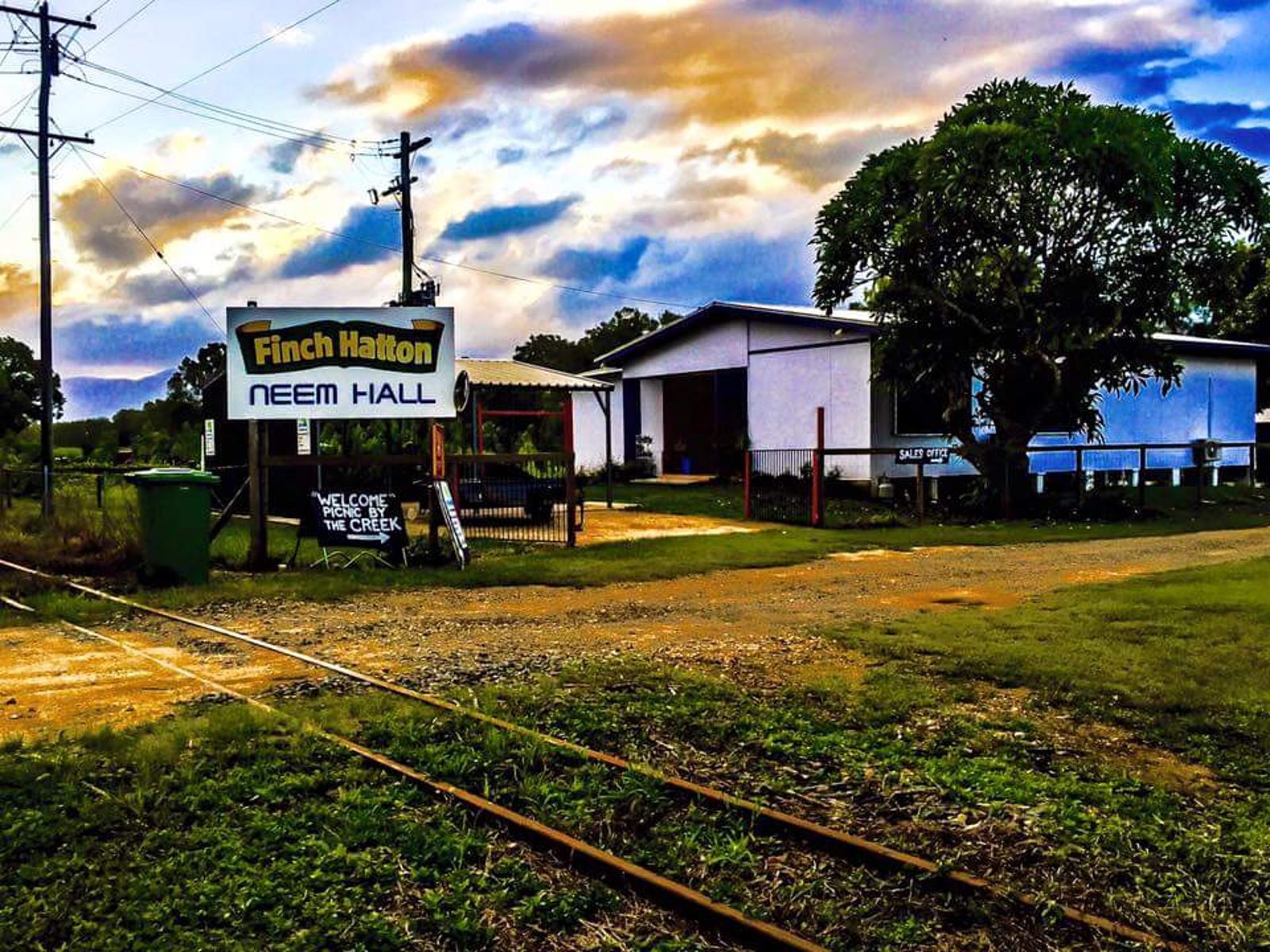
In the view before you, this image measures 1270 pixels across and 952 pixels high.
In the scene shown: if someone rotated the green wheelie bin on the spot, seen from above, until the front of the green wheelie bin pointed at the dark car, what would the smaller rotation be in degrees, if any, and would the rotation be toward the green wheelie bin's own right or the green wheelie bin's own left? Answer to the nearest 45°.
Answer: approximately 135° to the green wheelie bin's own left

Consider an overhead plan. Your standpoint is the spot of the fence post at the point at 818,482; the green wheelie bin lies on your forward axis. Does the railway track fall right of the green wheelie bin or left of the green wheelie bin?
left

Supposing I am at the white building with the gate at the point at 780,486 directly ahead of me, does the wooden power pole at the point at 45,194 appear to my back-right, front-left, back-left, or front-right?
front-right

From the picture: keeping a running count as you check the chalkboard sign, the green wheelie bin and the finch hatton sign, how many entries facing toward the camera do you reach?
3

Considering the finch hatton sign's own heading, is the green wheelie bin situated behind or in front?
in front

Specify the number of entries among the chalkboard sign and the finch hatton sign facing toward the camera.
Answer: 2

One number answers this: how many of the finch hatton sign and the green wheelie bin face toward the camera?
2

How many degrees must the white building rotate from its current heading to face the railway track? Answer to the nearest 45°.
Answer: approximately 45° to its left

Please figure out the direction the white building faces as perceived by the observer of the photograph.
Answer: facing the viewer and to the left of the viewer

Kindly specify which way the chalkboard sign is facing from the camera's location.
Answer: facing the viewer

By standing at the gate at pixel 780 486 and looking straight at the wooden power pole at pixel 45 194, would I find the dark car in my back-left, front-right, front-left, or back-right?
front-left

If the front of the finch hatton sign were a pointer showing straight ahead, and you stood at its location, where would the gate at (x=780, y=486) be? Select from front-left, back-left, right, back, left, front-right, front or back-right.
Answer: back-left

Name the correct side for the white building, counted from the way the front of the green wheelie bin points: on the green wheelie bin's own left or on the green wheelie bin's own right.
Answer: on the green wheelie bin's own left

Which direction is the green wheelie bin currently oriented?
toward the camera
